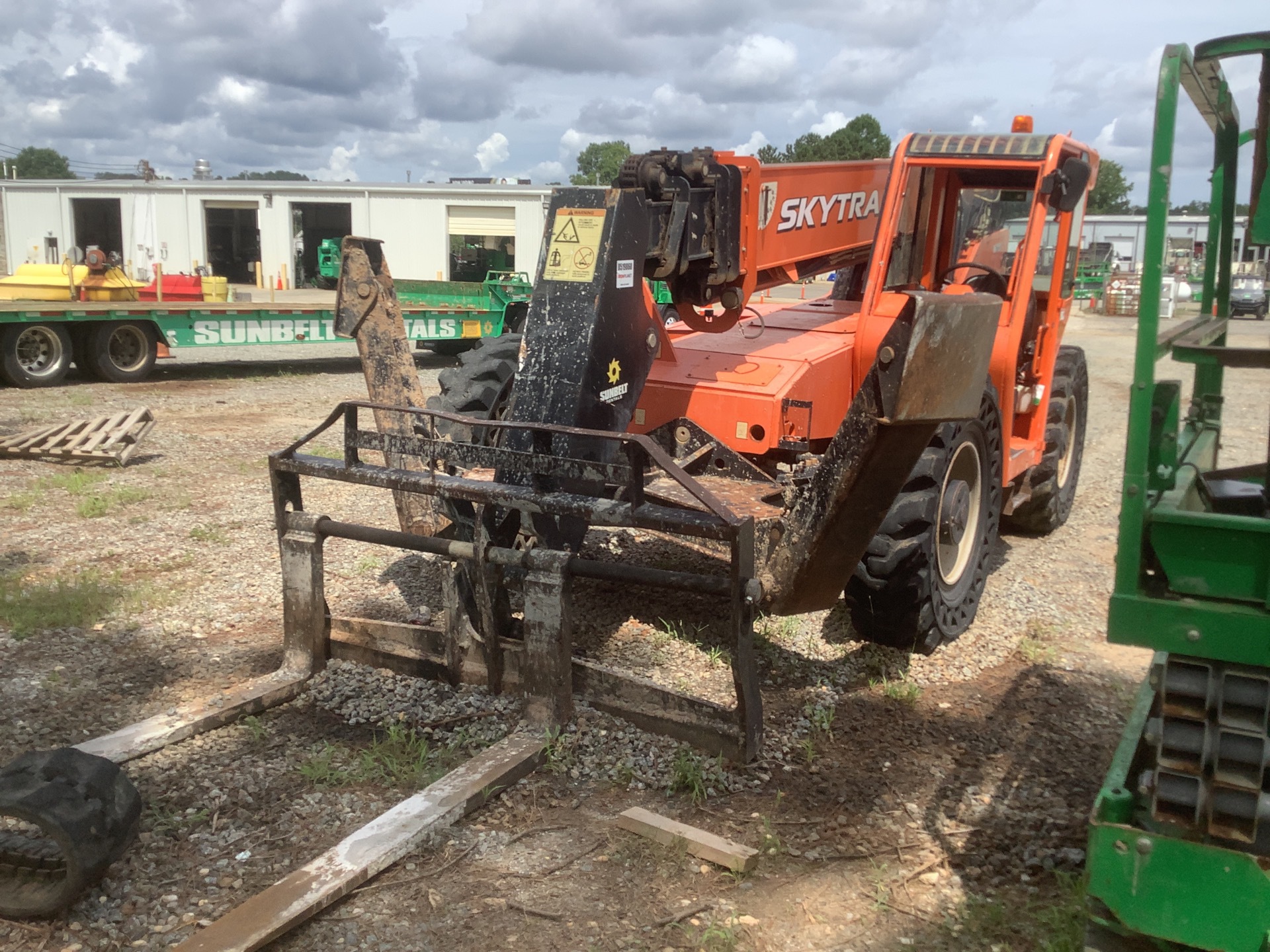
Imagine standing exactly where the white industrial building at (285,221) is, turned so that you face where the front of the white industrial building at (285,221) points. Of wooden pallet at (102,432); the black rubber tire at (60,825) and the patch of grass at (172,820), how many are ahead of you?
3

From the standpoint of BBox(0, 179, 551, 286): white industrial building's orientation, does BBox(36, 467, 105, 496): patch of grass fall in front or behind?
in front

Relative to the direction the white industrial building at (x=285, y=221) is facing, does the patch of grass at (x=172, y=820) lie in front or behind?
in front

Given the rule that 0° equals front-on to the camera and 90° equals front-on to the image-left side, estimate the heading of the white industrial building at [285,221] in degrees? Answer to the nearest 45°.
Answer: approximately 0°

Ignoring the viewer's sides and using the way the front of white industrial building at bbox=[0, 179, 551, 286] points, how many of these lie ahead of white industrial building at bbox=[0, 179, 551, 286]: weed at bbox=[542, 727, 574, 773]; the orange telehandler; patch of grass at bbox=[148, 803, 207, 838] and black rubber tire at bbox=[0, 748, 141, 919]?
4

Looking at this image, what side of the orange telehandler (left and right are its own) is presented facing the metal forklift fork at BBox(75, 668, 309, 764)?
front

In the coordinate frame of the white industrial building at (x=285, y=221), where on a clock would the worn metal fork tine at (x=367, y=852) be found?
The worn metal fork tine is roughly at 12 o'clock from the white industrial building.

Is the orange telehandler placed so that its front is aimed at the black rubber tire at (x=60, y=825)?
yes

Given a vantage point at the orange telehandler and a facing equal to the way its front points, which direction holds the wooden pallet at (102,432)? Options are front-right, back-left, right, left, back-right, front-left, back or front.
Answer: right

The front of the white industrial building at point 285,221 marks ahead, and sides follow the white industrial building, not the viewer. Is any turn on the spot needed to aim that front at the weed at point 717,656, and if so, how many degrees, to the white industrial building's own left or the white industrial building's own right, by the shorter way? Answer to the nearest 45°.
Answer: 0° — it already faces it

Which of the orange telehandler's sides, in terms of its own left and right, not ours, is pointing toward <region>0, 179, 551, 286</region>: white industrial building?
right

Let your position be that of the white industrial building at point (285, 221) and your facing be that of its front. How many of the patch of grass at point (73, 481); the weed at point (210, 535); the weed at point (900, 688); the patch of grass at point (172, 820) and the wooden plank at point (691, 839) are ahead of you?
5

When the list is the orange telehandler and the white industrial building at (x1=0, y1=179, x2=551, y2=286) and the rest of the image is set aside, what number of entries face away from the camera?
0
